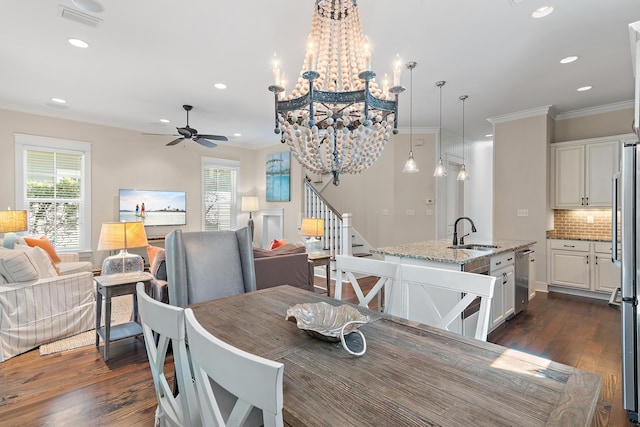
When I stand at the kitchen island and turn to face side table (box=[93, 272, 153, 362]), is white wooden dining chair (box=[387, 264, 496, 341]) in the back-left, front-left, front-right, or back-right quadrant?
front-left

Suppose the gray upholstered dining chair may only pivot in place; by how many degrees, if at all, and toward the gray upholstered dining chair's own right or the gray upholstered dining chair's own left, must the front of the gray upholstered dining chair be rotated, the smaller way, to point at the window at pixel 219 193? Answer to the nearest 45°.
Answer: approximately 135° to the gray upholstered dining chair's own left

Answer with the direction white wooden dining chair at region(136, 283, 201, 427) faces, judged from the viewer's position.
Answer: facing away from the viewer and to the right of the viewer

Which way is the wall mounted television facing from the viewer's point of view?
toward the camera

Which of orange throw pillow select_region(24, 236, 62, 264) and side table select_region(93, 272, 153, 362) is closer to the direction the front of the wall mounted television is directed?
the side table

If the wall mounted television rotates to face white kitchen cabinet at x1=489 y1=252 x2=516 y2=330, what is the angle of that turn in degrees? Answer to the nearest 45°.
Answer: approximately 45° to its left

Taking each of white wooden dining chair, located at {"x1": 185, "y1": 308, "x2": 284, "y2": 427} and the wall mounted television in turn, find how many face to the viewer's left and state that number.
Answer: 0

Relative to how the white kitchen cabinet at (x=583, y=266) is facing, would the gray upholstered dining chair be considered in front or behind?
in front

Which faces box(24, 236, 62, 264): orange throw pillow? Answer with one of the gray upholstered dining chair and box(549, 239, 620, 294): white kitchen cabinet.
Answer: the white kitchen cabinet

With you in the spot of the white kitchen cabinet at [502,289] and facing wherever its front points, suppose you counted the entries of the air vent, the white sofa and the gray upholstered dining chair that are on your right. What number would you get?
3

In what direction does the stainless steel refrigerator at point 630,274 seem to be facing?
to the viewer's left

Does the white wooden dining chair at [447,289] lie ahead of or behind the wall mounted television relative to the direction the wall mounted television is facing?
ahead

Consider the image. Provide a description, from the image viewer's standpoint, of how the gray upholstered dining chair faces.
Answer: facing the viewer and to the right of the viewer

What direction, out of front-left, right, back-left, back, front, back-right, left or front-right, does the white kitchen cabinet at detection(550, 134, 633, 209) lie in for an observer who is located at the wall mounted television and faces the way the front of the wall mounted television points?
front-left

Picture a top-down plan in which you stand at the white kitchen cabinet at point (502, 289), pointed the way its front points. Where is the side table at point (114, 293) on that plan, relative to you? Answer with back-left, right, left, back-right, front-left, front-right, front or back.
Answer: right

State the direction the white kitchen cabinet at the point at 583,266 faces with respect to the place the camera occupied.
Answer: facing the viewer and to the left of the viewer
